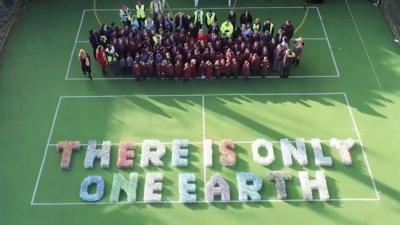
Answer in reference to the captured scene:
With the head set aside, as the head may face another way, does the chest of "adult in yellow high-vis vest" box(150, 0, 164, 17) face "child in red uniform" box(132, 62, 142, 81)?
yes

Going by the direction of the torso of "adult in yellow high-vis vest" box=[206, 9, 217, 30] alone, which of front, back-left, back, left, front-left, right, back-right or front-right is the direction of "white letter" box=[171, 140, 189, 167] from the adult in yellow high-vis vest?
front

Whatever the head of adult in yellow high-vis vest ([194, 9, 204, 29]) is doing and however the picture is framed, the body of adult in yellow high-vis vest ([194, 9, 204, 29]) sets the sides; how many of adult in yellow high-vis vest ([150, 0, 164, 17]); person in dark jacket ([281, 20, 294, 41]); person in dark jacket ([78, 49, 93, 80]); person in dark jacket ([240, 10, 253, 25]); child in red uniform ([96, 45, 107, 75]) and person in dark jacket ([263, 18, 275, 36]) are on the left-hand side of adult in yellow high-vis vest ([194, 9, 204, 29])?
3

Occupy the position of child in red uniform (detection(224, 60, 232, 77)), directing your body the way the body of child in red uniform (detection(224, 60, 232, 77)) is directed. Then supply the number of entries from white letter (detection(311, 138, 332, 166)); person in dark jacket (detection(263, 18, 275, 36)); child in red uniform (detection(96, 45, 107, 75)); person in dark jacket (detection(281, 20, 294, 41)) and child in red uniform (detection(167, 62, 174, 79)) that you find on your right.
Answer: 2

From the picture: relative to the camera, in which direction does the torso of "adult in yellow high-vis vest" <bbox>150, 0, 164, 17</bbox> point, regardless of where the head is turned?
toward the camera

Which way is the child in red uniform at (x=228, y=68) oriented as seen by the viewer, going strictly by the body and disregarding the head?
toward the camera

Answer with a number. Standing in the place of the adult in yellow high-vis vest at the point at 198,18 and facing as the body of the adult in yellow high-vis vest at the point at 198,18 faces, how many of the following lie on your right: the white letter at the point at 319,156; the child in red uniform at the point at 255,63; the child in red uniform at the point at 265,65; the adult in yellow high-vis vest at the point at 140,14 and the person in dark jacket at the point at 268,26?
1

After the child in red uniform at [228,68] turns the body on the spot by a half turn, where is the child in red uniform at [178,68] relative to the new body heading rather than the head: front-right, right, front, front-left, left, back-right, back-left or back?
left

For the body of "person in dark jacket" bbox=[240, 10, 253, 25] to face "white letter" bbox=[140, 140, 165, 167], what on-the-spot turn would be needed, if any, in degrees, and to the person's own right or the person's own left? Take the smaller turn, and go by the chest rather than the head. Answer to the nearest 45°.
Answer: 0° — they already face it

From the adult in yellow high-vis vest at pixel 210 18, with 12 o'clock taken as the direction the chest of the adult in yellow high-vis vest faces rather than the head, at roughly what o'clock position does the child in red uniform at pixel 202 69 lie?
The child in red uniform is roughly at 12 o'clock from the adult in yellow high-vis vest.

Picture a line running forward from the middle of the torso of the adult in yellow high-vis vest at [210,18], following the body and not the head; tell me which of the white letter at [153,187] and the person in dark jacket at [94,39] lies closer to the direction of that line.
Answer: the white letter

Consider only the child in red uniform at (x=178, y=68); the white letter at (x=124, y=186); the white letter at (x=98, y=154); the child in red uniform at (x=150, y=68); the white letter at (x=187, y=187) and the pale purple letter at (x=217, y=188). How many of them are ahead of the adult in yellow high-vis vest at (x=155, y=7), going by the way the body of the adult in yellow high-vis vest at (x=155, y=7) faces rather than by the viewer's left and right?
6

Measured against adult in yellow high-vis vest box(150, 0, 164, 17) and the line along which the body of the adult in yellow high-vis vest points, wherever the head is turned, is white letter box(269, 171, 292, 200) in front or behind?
in front

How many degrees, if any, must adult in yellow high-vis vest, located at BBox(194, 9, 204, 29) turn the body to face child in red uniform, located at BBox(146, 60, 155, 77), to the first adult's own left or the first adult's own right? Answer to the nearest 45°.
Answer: approximately 45° to the first adult's own right

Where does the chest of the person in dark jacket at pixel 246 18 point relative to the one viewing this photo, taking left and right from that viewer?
facing the viewer
